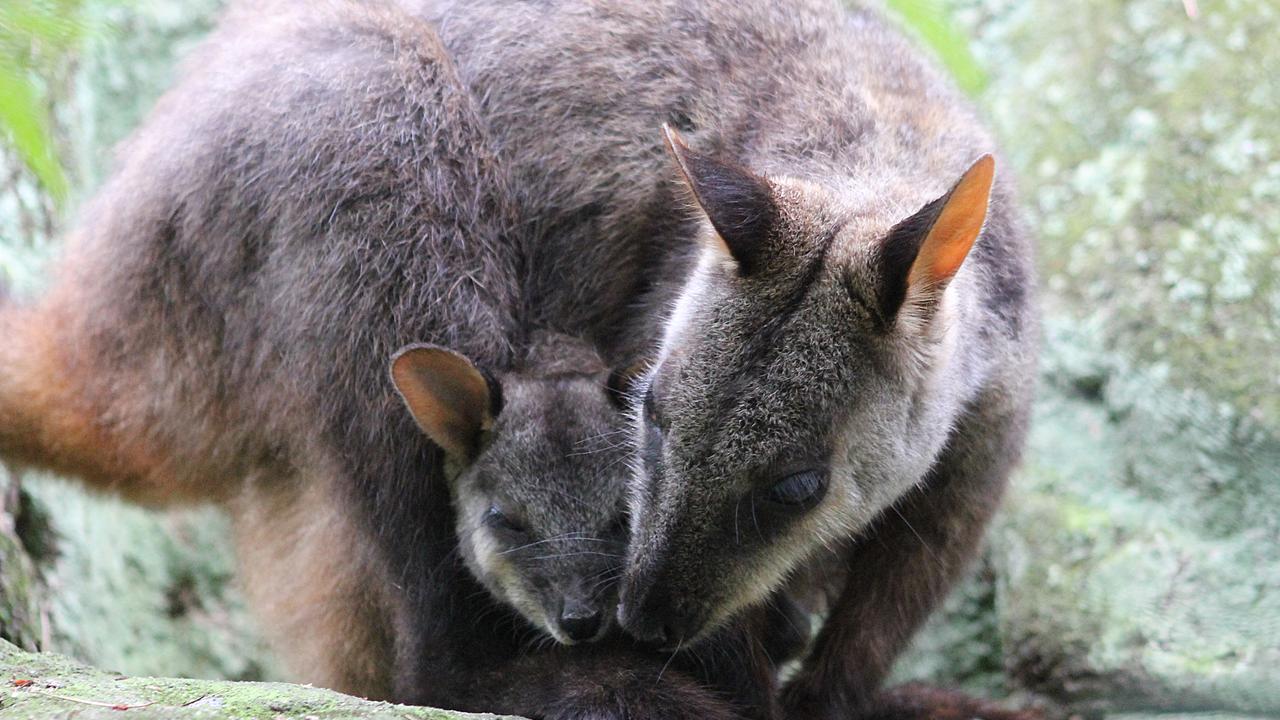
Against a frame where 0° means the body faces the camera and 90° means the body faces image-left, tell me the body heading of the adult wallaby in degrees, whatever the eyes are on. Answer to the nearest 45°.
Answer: approximately 315°
